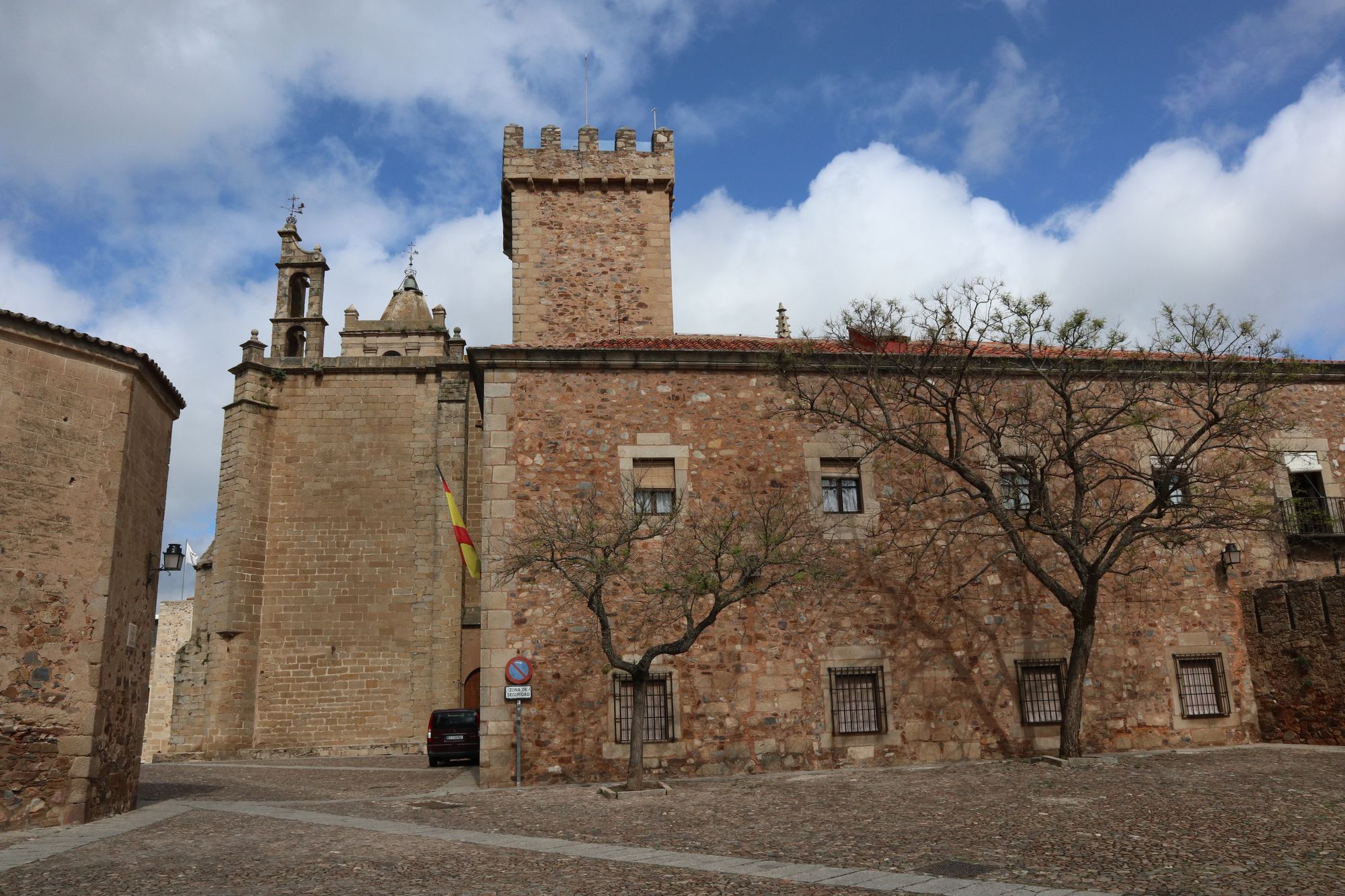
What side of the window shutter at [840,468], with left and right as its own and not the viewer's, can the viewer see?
front

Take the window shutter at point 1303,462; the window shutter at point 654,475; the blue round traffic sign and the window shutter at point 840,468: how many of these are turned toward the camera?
4

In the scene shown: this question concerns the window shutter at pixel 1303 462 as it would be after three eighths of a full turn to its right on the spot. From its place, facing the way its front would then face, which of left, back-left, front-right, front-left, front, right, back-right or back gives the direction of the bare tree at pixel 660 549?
left

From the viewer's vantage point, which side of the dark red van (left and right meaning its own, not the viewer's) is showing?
back

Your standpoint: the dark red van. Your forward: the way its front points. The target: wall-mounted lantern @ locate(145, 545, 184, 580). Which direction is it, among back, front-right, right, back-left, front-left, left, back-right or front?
back-left

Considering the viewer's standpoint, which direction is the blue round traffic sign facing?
facing the viewer

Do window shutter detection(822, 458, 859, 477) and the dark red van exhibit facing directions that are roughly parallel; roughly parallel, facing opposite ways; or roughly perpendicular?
roughly parallel, facing opposite ways

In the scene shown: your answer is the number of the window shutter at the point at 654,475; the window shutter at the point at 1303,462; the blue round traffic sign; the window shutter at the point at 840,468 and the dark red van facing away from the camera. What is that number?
1

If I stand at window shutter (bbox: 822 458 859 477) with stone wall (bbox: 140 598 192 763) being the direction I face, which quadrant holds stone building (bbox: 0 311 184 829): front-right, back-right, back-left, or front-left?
front-left

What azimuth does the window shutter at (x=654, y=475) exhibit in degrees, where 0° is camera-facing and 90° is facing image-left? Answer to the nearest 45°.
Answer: approximately 0°

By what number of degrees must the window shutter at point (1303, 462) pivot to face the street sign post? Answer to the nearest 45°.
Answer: approximately 45° to its right

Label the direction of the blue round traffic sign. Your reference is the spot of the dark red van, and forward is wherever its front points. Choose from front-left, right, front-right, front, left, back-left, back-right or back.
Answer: back

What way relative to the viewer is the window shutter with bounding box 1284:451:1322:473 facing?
toward the camera

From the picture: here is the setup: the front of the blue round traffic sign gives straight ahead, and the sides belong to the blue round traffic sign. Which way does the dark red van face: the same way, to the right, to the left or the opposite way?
the opposite way

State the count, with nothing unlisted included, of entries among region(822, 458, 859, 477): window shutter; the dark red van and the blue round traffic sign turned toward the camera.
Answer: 2

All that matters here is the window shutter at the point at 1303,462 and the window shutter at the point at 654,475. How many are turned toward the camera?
2

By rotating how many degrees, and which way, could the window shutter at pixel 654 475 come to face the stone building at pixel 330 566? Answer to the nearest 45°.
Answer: approximately 135° to its right

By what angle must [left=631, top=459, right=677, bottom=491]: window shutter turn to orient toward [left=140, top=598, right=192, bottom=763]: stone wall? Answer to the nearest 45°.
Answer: approximately 135° to its right
